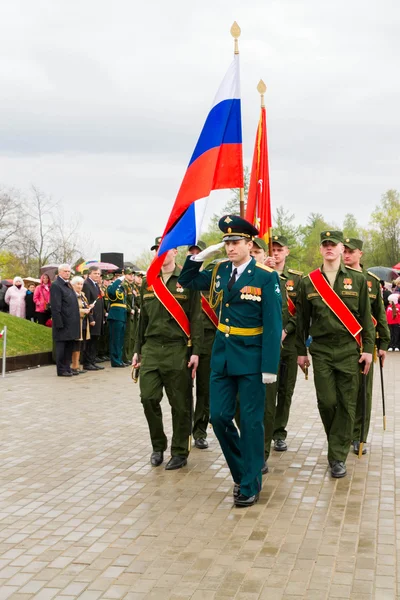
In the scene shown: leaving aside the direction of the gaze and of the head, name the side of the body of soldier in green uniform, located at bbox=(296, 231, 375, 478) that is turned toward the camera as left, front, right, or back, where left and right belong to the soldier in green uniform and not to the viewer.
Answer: front

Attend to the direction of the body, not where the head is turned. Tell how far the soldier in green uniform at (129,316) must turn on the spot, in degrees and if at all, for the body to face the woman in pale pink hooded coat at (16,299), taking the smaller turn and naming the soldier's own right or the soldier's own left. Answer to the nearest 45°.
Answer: approximately 180°

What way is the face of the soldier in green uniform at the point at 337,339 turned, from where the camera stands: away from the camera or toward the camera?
toward the camera

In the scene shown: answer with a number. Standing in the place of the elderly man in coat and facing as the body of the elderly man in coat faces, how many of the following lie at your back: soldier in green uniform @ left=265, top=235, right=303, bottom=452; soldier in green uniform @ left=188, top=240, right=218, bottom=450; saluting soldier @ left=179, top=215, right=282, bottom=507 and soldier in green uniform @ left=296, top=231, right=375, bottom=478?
0

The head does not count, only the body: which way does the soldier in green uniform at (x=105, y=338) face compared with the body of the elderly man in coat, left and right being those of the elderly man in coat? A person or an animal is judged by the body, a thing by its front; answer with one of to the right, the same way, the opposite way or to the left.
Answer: the same way

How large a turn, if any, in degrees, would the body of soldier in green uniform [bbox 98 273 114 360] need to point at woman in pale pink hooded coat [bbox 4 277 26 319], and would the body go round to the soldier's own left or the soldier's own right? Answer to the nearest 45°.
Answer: approximately 180°

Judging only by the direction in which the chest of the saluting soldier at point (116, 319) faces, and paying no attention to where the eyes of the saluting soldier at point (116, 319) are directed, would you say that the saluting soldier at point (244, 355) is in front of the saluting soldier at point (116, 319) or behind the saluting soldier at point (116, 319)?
in front

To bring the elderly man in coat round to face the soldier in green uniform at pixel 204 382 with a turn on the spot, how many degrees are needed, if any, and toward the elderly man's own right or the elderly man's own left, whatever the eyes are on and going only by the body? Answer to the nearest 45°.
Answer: approximately 45° to the elderly man's own right

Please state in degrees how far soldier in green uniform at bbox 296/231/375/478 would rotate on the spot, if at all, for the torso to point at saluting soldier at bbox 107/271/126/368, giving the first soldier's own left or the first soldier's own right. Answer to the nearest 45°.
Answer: approximately 135° to the first soldier's own right

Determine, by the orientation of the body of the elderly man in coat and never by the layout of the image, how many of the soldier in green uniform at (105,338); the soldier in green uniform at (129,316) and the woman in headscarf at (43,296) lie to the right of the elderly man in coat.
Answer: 0

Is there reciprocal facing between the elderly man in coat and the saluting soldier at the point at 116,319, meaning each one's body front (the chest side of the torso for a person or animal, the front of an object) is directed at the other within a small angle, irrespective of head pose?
no

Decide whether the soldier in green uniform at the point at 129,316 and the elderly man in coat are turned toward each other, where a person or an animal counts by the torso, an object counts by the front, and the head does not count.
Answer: no

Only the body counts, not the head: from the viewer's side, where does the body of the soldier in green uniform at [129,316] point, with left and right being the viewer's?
facing the viewer and to the right of the viewer

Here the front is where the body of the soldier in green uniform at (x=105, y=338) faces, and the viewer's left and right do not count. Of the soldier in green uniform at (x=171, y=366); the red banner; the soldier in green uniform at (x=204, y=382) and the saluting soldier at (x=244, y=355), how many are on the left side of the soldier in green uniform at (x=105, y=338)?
0

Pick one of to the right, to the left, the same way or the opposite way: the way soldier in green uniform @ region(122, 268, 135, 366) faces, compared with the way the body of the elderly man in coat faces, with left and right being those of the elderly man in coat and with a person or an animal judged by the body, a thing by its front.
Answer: the same way

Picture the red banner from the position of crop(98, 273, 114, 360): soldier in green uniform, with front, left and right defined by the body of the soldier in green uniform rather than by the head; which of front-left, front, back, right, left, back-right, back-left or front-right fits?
front-right

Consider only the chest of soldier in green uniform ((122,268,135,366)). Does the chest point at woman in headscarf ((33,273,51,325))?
no
